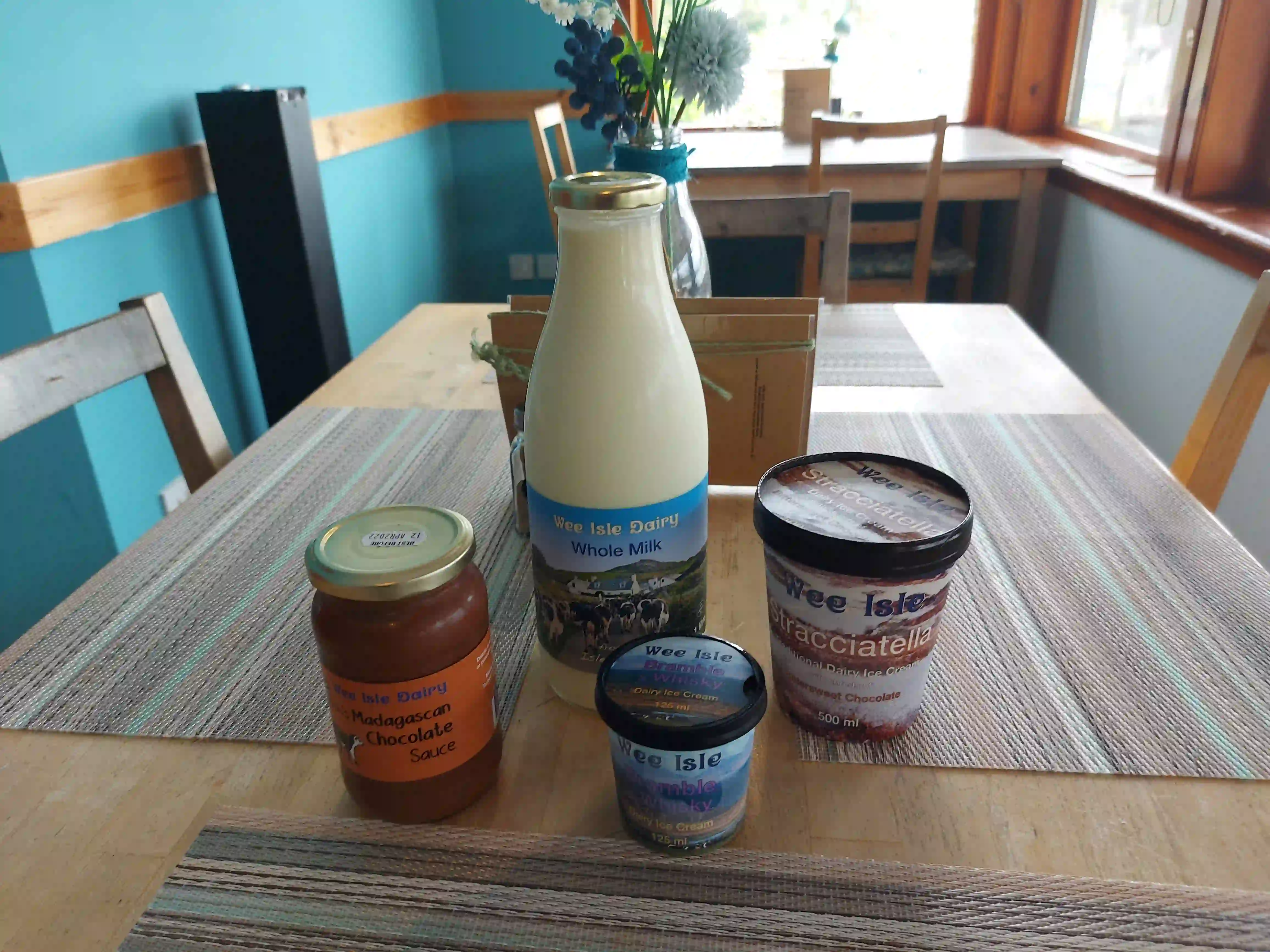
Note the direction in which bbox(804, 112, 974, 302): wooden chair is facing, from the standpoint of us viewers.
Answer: facing away from the viewer and to the right of the viewer

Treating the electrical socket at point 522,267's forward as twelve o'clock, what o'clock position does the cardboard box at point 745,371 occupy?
The cardboard box is roughly at 12 o'clock from the electrical socket.

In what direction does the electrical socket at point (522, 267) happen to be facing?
toward the camera

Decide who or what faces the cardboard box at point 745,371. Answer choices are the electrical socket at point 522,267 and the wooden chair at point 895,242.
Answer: the electrical socket

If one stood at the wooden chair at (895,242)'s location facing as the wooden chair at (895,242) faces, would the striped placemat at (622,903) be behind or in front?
behind

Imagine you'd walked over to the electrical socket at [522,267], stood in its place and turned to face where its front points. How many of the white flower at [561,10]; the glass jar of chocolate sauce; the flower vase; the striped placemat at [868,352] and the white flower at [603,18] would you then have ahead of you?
5

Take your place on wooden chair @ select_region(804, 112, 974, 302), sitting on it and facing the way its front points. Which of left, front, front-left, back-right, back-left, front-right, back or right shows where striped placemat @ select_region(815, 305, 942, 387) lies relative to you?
back-right

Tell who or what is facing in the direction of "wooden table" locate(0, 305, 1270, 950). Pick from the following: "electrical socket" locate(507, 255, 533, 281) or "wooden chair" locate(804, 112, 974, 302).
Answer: the electrical socket

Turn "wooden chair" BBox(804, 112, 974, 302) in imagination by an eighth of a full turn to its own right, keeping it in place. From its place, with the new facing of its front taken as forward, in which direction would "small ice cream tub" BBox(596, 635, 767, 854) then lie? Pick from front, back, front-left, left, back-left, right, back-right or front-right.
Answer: right

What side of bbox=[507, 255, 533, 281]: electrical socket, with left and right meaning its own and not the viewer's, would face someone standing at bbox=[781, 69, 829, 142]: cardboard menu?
left

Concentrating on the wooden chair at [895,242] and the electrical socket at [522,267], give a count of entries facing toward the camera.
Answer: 1

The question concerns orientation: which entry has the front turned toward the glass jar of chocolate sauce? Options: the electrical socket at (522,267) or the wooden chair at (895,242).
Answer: the electrical socket

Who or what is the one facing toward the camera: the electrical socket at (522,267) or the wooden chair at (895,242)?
the electrical socket

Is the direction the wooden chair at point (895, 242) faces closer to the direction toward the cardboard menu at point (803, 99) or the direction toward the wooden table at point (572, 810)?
the cardboard menu
